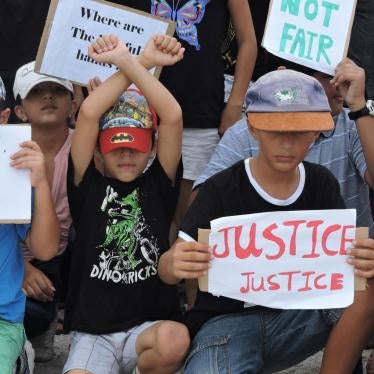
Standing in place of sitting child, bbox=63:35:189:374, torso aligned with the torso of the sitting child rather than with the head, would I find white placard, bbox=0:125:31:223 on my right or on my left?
on my right

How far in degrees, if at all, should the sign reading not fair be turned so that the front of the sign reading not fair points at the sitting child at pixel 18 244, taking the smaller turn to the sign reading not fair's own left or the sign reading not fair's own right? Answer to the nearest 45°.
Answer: approximately 45° to the sign reading not fair's own right

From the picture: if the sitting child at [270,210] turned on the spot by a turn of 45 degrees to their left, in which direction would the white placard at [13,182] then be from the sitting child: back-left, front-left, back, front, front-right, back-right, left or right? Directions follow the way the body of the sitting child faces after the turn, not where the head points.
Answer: back-right

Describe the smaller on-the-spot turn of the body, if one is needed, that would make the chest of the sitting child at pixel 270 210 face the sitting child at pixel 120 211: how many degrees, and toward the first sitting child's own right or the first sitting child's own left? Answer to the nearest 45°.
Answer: approximately 90° to the first sitting child's own right

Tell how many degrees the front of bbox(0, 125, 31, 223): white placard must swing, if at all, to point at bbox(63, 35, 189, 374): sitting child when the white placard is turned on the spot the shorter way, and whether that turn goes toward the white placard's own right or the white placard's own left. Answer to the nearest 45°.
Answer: approximately 90° to the white placard's own left

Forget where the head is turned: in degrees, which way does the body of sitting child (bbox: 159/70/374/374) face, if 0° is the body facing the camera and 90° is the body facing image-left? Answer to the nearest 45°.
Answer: approximately 0°
